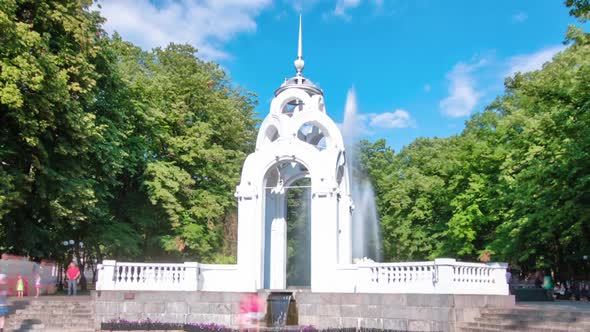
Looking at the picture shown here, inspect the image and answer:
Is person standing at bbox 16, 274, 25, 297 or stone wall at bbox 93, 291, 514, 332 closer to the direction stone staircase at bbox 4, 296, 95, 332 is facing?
the stone wall

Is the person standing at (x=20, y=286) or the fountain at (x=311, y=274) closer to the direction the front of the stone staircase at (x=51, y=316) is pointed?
the fountain

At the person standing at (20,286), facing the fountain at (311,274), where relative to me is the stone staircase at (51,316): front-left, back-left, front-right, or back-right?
front-right

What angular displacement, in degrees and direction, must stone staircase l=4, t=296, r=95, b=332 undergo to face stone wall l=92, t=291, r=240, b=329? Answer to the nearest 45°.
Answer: approximately 45° to its left

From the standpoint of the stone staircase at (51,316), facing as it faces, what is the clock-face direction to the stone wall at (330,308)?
The stone wall is roughly at 10 o'clock from the stone staircase.

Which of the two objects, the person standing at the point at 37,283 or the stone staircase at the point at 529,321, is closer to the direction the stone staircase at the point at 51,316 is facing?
the stone staircase

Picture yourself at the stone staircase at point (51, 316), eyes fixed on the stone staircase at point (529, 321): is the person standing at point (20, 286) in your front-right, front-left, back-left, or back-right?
back-left

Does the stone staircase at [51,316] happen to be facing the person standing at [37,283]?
no

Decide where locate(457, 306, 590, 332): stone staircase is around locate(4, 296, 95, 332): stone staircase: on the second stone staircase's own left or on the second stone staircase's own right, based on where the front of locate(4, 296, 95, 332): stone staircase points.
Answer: on the second stone staircase's own left

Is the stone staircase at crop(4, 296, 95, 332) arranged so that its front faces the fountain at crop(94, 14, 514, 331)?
no

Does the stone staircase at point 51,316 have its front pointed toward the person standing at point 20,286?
no

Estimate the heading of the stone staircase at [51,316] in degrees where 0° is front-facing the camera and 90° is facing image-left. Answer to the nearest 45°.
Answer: approximately 0°

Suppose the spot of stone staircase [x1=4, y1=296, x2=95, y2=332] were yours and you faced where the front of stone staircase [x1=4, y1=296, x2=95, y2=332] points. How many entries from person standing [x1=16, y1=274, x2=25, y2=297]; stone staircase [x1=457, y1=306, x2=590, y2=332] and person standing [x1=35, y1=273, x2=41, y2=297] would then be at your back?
2
